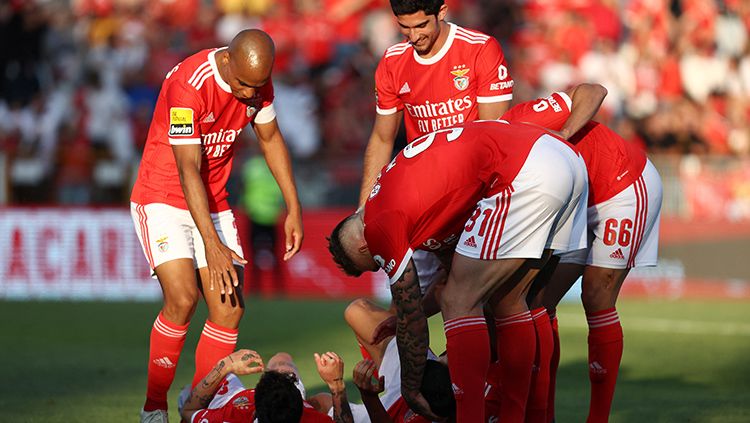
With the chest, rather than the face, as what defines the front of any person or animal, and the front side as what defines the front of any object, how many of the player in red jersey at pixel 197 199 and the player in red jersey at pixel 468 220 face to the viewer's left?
1

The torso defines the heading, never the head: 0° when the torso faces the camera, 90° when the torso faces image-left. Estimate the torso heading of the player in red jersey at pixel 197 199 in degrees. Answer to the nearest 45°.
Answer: approximately 315°

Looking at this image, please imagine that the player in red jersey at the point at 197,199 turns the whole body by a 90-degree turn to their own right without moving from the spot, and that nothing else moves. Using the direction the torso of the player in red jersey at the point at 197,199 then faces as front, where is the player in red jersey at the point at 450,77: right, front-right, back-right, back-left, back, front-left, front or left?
back-left

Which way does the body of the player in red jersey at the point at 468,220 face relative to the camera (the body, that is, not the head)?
to the viewer's left

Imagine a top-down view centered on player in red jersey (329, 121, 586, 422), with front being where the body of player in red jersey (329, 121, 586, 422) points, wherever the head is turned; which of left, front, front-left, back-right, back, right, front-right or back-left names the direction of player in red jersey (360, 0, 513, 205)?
right

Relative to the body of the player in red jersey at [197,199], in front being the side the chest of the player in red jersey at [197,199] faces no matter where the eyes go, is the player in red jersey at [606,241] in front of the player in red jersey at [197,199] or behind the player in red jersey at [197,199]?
in front

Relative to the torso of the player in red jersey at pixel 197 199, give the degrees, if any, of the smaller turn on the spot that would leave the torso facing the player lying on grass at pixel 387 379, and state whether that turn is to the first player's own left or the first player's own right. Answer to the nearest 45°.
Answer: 0° — they already face them

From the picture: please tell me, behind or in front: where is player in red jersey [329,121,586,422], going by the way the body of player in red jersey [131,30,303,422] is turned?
in front
